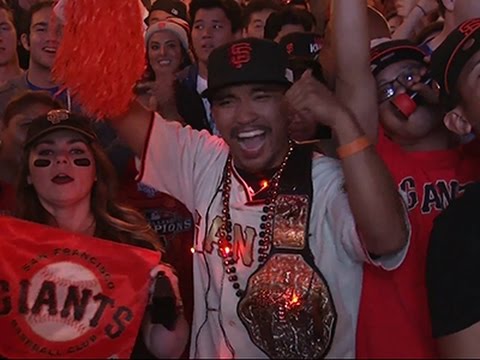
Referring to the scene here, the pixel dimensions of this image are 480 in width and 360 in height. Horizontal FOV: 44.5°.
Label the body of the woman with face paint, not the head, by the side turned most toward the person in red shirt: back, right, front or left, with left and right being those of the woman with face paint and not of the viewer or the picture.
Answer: left

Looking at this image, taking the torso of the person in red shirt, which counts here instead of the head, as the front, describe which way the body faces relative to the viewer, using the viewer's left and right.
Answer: facing the viewer

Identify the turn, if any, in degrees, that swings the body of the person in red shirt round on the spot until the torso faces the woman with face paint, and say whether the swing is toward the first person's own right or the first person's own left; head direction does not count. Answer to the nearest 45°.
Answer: approximately 90° to the first person's own right

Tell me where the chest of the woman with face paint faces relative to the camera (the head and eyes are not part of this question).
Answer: toward the camera

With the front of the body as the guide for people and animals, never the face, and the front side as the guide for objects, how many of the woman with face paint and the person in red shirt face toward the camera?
2

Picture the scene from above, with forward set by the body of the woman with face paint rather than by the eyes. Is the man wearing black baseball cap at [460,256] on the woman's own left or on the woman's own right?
on the woman's own left

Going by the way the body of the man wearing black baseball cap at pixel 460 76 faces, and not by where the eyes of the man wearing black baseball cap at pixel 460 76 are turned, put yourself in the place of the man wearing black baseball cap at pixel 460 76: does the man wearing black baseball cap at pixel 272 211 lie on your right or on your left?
on your right
